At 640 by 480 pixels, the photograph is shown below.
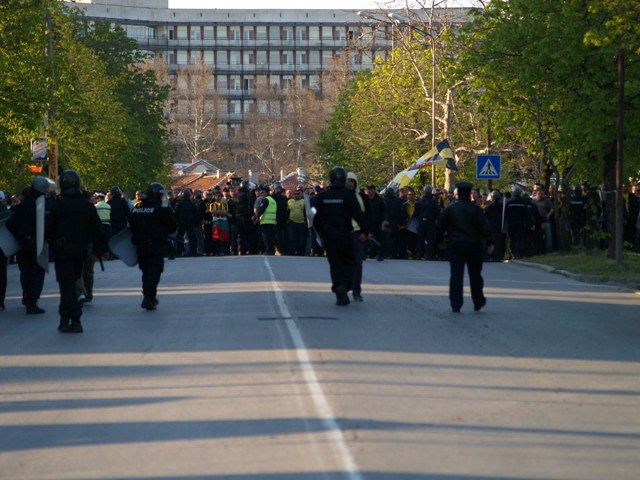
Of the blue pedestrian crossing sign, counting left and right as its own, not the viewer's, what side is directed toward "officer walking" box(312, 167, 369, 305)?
front

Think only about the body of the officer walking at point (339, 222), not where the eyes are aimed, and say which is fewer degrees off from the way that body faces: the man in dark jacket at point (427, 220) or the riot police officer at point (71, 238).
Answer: the man in dark jacket

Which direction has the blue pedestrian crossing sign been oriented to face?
toward the camera

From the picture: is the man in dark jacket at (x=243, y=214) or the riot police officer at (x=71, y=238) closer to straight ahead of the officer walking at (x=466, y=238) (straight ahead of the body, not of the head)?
the man in dark jacket

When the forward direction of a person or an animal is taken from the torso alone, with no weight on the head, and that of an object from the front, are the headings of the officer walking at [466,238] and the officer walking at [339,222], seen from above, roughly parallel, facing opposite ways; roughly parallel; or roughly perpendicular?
roughly parallel

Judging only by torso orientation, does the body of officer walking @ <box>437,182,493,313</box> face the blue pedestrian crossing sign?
yes

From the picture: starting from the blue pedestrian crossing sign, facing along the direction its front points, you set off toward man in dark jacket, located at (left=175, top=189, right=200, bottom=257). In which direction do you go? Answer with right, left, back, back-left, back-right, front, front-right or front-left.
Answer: right

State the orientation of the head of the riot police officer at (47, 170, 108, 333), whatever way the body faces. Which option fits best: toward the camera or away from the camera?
away from the camera

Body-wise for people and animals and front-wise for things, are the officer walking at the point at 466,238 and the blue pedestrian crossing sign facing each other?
yes

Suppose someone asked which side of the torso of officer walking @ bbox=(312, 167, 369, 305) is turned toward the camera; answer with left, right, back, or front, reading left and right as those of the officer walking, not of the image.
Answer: back
